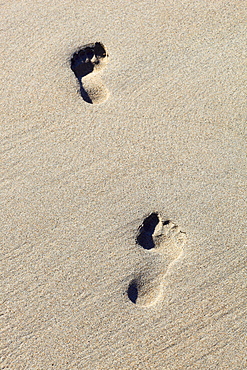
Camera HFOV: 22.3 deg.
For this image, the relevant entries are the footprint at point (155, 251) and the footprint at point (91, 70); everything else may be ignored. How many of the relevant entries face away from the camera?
2

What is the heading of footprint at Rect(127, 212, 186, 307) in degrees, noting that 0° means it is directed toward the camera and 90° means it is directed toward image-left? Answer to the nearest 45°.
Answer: approximately 180°

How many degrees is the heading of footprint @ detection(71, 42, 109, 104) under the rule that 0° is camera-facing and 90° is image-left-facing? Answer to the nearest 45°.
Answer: approximately 180°
